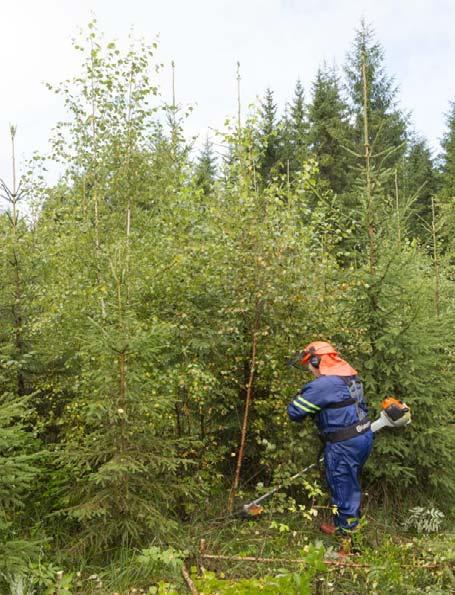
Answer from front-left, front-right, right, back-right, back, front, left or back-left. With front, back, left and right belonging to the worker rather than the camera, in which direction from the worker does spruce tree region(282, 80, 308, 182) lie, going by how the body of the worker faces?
right

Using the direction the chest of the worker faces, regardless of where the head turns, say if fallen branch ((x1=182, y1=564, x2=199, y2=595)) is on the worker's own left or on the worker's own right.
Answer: on the worker's own left

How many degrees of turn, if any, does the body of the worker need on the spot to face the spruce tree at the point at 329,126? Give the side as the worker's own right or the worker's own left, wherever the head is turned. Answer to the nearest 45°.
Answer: approximately 90° to the worker's own right

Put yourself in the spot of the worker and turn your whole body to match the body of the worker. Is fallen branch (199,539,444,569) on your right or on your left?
on your left

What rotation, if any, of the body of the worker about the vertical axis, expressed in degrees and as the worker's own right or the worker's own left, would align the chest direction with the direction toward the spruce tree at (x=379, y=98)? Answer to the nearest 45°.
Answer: approximately 90° to the worker's own right

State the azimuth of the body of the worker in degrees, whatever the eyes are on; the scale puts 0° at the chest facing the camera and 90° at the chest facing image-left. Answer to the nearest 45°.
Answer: approximately 90°

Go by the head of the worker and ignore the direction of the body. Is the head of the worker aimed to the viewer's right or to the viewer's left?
to the viewer's left

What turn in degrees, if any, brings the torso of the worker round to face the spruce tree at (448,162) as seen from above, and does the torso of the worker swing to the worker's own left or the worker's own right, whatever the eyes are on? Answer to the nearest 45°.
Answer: approximately 90° to the worker's own right
